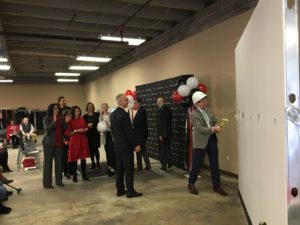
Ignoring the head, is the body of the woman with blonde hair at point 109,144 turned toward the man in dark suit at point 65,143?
no

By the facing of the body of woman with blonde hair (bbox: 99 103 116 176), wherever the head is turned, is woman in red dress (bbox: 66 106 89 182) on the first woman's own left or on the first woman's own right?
on the first woman's own right

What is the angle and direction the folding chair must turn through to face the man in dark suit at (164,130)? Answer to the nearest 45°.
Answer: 0° — it already faces them

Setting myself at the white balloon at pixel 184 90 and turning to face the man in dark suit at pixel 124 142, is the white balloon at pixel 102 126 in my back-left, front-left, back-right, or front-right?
front-right

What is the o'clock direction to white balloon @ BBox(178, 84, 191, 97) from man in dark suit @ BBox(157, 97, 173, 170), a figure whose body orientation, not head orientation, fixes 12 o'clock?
The white balloon is roughly at 8 o'clock from the man in dark suit.

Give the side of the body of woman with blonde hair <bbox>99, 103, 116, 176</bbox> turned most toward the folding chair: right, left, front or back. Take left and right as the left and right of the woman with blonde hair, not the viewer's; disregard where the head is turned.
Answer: right

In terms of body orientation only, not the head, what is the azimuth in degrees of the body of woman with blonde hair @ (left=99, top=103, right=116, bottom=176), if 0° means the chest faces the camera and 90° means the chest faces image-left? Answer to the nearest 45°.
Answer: approximately 315°
